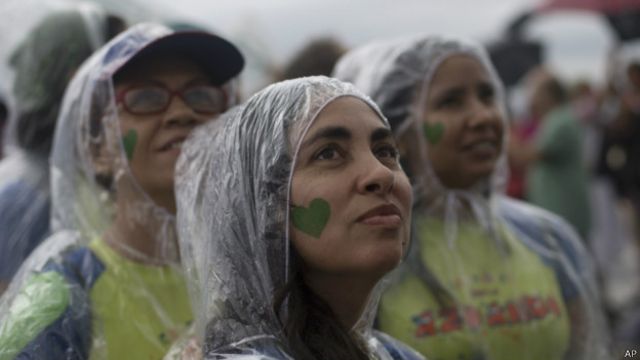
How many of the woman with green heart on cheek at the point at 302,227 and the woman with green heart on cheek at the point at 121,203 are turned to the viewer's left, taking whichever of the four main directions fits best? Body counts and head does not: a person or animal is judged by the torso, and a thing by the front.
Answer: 0

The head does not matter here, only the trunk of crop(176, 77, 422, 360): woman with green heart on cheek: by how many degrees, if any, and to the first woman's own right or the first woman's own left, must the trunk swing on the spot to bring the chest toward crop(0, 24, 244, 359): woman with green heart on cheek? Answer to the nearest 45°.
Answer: approximately 180°

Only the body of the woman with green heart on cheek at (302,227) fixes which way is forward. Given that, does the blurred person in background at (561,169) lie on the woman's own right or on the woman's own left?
on the woman's own left

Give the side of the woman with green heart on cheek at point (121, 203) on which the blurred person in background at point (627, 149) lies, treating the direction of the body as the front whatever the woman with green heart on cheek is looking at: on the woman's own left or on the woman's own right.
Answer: on the woman's own left

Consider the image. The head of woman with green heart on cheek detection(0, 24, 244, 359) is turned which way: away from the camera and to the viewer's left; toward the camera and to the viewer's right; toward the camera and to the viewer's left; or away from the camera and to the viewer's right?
toward the camera and to the viewer's right

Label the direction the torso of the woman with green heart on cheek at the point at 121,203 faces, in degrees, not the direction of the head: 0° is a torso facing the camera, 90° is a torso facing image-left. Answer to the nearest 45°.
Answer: approximately 315°
